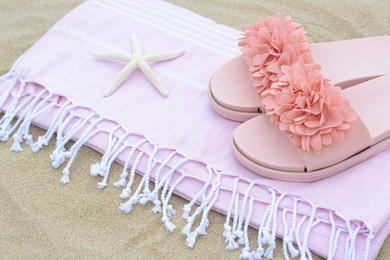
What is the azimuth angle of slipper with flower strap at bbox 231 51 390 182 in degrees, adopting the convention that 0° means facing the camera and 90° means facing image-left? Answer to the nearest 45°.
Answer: approximately 45°

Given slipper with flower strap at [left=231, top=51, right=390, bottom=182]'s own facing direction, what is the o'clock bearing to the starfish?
The starfish is roughly at 2 o'clock from the slipper with flower strap.

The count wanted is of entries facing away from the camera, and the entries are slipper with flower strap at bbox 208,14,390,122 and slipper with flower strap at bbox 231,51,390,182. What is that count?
0
